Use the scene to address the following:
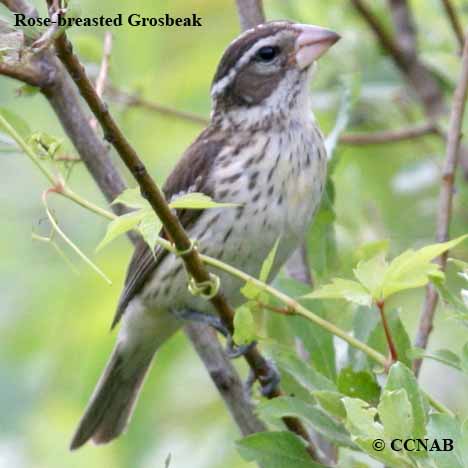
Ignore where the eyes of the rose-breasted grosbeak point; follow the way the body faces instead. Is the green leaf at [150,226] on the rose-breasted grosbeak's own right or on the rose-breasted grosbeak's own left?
on the rose-breasted grosbeak's own right

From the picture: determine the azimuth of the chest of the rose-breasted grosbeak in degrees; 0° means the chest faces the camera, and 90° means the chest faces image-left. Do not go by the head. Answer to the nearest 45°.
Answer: approximately 315°

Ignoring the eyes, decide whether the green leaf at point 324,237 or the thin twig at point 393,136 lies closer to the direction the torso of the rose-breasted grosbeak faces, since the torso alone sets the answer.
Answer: the green leaf

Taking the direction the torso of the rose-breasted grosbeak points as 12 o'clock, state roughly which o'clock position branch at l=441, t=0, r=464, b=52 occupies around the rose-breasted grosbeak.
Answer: The branch is roughly at 10 o'clock from the rose-breasted grosbeak.
